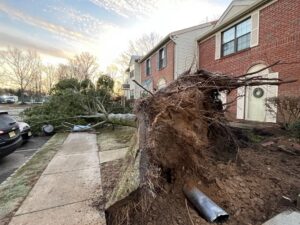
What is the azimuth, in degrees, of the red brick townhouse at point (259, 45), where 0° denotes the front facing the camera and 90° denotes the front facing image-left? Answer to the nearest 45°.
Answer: approximately 45°

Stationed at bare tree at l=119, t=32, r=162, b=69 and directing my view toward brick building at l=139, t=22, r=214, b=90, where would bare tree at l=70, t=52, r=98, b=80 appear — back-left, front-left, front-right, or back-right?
back-right

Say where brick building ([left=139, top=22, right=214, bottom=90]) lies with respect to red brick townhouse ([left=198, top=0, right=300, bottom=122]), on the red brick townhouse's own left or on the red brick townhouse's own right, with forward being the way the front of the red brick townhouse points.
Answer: on the red brick townhouse's own right

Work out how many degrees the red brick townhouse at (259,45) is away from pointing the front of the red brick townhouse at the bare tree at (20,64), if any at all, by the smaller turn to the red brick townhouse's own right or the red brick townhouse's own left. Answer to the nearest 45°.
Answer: approximately 45° to the red brick townhouse's own right

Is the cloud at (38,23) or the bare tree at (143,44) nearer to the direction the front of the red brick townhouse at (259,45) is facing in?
the cloud
